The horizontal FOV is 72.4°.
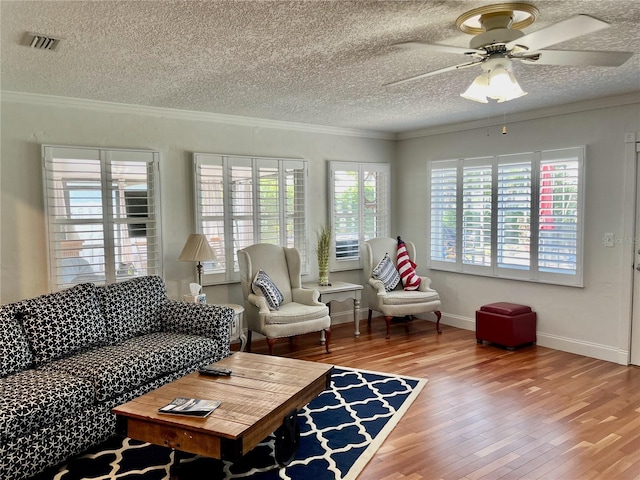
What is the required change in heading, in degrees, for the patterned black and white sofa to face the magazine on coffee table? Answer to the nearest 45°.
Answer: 0° — it already faces it

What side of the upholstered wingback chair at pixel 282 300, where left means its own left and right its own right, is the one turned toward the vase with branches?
left

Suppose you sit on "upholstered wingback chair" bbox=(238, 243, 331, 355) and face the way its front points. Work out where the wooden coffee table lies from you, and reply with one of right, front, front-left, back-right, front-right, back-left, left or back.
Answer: front-right

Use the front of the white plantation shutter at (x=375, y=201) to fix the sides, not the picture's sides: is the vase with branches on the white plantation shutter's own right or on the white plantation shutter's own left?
on the white plantation shutter's own right

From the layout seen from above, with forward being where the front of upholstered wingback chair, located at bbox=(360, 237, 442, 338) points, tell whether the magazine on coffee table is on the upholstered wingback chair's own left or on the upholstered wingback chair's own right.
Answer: on the upholstered wingback chair's own right

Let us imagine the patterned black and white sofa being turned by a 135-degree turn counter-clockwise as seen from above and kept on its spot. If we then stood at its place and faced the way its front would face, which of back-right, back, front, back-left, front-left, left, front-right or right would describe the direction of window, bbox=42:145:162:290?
front

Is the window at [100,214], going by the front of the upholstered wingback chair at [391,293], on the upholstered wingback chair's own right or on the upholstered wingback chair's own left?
on the upholstered wingback chair's own right

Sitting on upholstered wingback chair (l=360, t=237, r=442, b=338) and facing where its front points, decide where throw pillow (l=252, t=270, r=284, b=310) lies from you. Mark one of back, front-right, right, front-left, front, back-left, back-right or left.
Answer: right

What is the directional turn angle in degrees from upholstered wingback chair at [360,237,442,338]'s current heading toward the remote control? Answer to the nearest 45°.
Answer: approximately 45° to its right

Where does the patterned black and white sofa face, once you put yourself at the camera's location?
facing the viewer and to the right of the viewer

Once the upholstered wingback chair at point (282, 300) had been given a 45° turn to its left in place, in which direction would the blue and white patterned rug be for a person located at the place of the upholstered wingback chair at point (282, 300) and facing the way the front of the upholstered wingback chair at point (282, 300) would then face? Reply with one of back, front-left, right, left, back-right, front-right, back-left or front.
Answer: right

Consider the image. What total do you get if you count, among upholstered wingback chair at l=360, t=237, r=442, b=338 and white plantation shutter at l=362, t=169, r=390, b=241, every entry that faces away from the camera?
0

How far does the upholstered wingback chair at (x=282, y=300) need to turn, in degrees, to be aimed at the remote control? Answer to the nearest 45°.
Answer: approximately 45° to its right

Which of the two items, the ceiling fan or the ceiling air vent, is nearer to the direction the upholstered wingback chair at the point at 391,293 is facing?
the ceiling fan
